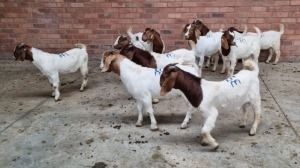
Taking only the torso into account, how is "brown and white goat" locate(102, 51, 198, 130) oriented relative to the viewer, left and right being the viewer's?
facing to the left of the viewer

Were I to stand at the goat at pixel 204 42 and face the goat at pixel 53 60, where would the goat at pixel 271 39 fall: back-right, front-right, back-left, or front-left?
back-right

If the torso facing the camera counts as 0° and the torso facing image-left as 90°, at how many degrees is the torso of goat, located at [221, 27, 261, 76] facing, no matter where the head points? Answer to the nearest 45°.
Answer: approximately 45°

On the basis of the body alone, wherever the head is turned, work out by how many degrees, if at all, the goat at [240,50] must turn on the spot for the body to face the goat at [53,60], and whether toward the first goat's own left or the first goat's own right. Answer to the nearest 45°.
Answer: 0° — it already faces it
